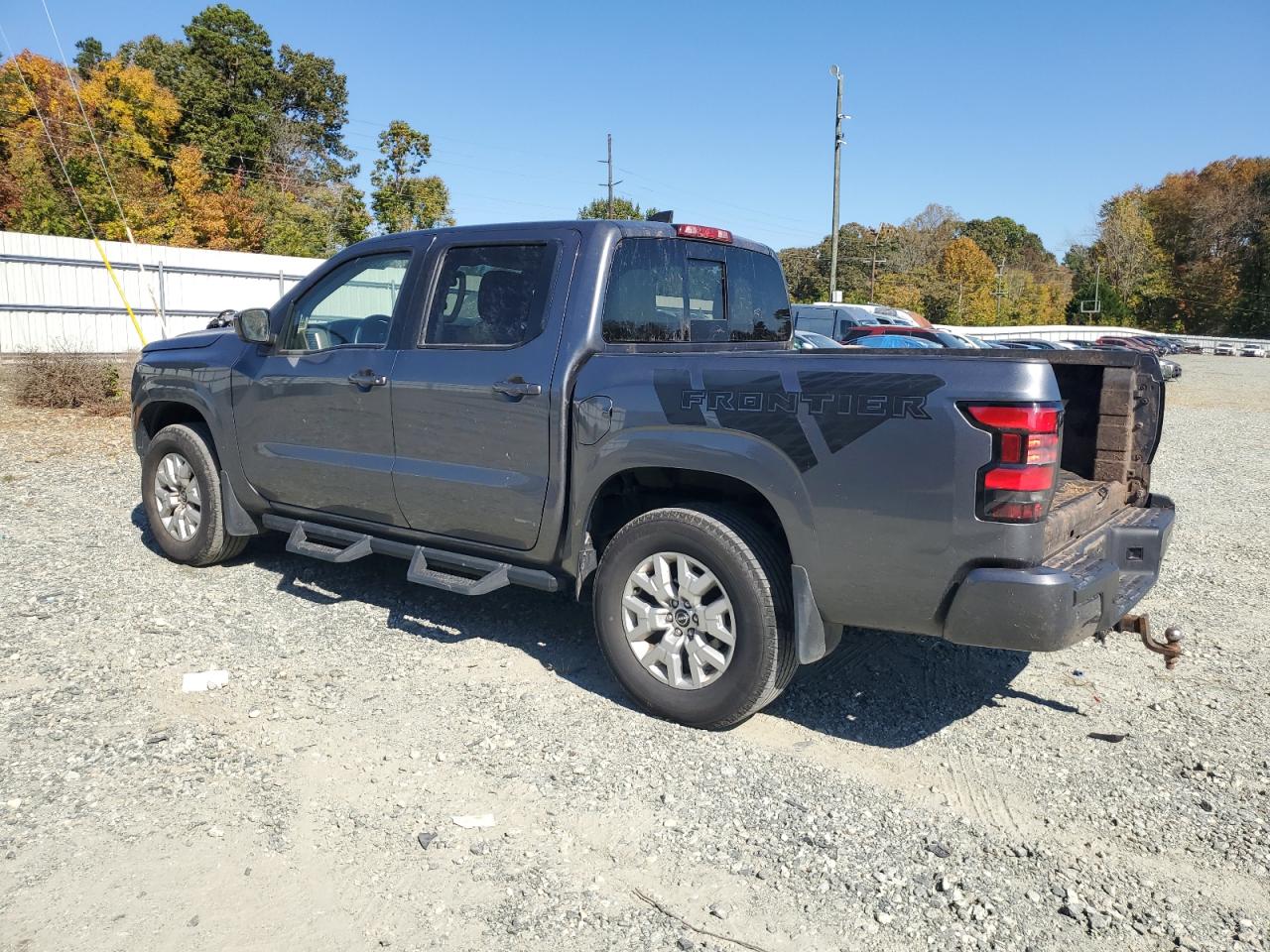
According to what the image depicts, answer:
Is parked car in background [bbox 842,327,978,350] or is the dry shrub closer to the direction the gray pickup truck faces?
the dry shrub

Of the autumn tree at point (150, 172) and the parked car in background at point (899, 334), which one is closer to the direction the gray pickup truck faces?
the autumn tree

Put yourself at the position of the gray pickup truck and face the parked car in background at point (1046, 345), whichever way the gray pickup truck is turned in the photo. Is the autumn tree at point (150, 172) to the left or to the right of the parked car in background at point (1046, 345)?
left

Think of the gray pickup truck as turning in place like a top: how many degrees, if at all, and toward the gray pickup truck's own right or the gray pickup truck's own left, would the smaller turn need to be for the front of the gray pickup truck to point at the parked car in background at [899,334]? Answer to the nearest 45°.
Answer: approximately 45° to the gray pickup truck's own right

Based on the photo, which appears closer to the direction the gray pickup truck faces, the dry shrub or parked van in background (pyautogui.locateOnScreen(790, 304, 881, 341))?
the dry shrub

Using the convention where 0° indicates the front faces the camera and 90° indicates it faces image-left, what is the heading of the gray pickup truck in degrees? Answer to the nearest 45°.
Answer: approximately 135°
